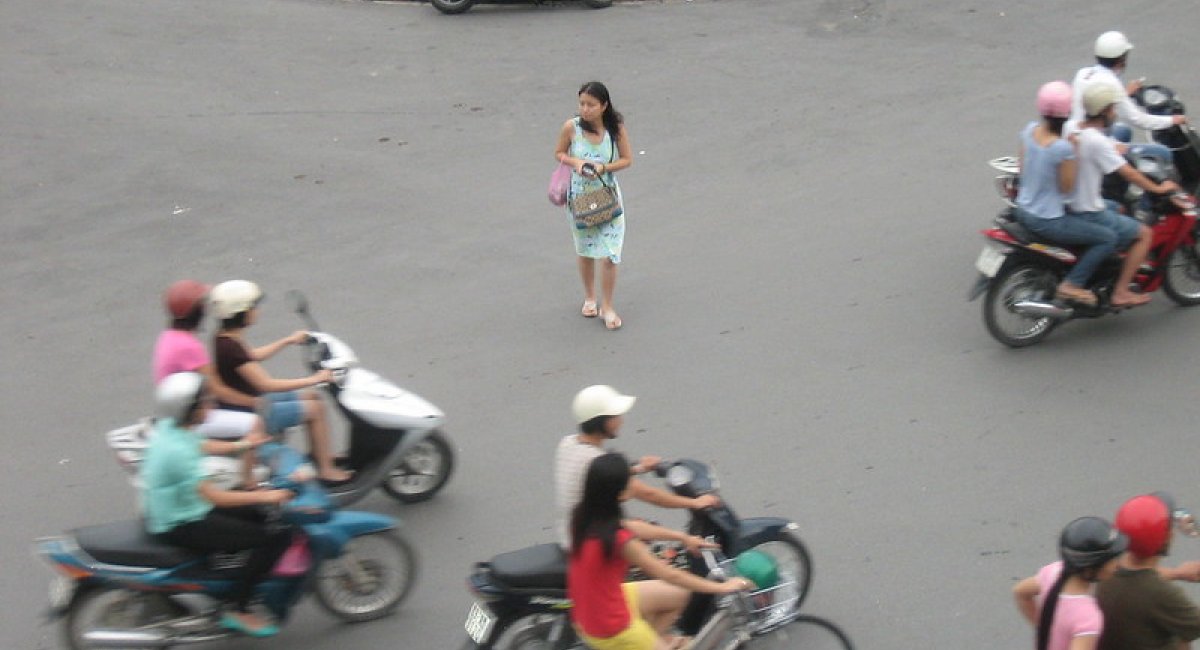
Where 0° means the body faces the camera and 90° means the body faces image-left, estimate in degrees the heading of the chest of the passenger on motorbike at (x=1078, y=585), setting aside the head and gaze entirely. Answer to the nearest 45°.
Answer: approximately 225°

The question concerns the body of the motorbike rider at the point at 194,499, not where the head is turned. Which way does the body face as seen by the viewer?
to the viewer's right

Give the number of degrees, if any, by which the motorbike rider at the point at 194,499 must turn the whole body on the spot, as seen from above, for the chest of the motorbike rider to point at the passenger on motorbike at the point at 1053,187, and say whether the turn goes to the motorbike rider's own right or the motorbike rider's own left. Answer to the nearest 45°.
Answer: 0° — they already face them

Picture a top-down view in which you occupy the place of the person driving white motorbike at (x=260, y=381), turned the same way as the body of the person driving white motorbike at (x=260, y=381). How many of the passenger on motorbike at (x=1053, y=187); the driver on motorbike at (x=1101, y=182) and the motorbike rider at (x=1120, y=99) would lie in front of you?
3

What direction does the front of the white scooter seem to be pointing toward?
to the viewer's right

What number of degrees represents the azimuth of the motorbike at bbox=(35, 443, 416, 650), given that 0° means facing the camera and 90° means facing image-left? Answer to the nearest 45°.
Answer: approximately 270°

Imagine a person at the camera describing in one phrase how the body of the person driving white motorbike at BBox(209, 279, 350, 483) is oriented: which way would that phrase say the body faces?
to the viewer's right

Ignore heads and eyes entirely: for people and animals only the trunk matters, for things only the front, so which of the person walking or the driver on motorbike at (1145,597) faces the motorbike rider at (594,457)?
the person walking

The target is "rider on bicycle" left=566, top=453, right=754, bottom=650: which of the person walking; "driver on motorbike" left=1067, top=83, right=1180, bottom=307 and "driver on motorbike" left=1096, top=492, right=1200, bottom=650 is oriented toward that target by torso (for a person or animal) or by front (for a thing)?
the person walking

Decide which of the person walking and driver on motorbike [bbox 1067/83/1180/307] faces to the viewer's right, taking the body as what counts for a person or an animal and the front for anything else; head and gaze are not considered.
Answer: the driver on motorbike

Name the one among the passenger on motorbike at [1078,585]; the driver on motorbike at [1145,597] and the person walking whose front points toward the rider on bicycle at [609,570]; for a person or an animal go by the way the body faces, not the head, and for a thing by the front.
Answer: the person walking

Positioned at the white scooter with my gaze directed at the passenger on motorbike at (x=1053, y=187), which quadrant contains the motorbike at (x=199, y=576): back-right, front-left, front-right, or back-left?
back-right

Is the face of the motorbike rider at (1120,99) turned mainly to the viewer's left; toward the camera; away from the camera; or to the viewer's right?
to the viewer's right

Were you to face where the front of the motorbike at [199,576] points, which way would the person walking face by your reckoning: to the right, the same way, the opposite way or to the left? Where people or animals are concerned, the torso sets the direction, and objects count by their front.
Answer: to the right

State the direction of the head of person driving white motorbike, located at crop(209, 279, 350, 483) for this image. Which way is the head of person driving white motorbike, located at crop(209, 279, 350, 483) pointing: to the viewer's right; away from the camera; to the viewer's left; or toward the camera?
to the viewer's right

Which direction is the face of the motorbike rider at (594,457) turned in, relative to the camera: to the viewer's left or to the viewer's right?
to the viewer's right

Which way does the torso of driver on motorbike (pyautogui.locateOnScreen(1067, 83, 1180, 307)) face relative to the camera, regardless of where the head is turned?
to the viewer's right

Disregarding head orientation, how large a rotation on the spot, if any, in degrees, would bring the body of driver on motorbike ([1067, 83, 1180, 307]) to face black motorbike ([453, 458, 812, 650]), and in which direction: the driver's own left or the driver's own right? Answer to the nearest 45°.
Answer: approximately 135° to the driver's own right
